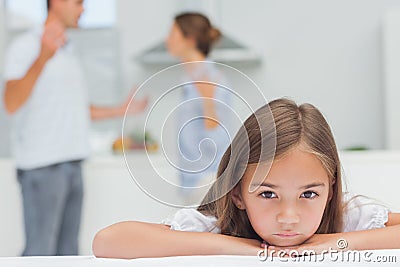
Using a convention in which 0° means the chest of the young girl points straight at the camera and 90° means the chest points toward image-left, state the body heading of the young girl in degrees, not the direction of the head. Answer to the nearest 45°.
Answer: approximately 0°

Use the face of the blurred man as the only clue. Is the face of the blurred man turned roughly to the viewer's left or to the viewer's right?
to the viewer's right

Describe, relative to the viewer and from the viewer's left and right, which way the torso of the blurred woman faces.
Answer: facing to the left of the viewer

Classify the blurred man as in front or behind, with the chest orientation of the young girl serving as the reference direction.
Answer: behind
